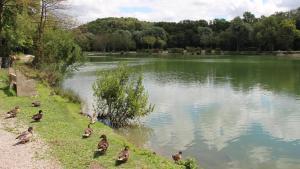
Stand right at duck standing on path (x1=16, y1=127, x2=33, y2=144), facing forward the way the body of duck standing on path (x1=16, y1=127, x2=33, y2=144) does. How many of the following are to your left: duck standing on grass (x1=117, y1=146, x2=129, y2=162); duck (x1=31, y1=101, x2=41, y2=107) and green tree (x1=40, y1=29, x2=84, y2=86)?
2

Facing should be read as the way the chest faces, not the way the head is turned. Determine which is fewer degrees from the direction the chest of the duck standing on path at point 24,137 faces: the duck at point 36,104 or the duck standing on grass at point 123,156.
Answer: the duck standing on grass

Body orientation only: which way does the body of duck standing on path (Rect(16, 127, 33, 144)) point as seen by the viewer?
to the viewer's right

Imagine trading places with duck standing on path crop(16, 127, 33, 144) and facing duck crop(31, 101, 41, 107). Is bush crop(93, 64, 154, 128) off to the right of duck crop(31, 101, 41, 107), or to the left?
right

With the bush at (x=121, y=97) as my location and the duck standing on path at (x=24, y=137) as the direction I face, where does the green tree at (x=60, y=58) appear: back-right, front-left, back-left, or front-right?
back-right

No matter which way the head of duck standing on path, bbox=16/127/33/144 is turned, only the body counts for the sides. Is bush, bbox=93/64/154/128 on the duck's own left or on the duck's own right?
on the duck's own left

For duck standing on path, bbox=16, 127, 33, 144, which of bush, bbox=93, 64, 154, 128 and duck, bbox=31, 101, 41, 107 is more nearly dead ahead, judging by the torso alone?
the bush

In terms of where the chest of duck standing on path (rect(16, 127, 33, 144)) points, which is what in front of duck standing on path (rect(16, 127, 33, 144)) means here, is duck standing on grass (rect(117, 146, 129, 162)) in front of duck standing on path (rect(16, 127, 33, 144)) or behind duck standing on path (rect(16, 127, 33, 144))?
in front

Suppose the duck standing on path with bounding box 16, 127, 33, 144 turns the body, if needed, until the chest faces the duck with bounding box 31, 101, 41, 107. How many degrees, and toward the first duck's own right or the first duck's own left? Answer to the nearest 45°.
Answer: approximately 90° to the first duck's own left

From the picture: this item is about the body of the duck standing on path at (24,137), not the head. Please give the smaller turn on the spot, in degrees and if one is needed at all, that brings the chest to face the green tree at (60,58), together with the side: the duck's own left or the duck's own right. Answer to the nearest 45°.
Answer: approximately 90° to the duck's own left
